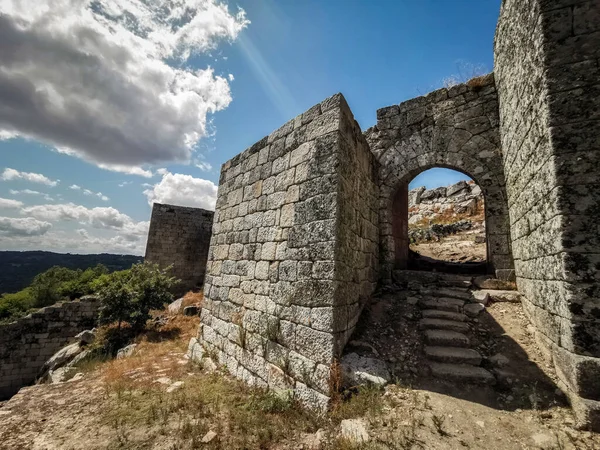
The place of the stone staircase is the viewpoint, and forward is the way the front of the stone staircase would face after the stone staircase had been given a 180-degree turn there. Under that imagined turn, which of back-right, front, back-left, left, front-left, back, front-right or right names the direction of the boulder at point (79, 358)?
left

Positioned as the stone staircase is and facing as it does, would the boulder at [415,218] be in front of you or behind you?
behind

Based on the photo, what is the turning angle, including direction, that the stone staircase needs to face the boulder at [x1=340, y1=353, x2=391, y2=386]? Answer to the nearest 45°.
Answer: approximately 45° to its right

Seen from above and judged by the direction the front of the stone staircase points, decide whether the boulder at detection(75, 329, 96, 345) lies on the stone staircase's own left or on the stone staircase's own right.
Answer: on the stone staircase's own right

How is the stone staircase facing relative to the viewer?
toward the camera

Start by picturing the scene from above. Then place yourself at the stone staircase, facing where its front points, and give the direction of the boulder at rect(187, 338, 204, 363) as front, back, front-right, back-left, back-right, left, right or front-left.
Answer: right

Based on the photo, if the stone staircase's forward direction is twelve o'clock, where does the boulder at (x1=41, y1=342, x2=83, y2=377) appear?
The boulder is roughly at 3 o'clock from the stone staircase.

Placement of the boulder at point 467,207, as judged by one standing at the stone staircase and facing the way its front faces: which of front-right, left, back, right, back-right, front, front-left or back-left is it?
back

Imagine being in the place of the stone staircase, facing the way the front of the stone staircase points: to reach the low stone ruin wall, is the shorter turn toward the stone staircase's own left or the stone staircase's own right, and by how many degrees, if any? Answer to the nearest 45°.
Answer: approximately 90° to the stone staircase's own right

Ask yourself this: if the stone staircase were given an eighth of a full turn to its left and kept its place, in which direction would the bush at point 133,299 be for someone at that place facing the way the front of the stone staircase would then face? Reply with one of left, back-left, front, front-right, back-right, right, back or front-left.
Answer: back-right

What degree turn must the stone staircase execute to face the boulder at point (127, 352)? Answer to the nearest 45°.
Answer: approximately 90° to its right

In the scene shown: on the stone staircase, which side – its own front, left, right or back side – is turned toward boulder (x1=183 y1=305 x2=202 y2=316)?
right

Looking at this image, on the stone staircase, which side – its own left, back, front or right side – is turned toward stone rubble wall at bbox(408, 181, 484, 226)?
back

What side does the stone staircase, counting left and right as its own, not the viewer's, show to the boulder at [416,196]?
back

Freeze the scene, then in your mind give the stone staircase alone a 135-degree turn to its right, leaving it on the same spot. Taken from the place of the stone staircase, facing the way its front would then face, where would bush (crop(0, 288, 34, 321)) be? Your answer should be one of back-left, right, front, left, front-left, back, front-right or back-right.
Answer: front-left

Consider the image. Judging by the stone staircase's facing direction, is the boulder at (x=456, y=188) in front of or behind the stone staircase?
behind

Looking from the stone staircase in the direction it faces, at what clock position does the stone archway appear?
The stone archway is roughly at 5 o'clock from the stone staircase.

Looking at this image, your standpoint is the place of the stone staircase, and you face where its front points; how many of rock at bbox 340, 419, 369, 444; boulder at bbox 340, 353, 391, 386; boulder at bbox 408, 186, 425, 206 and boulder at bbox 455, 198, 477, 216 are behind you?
2
